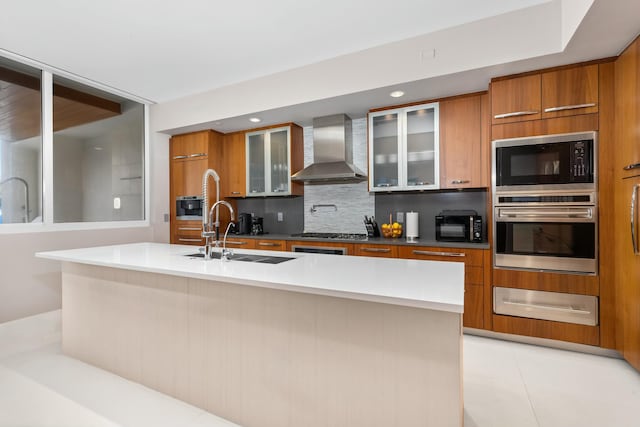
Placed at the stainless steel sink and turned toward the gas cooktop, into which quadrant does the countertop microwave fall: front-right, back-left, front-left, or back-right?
front-right

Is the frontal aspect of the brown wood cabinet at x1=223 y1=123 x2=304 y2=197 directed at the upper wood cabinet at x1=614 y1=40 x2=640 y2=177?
no

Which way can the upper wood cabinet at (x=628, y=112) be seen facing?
to the viewer's left

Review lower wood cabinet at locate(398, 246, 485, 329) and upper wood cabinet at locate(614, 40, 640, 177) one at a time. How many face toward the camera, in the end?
1

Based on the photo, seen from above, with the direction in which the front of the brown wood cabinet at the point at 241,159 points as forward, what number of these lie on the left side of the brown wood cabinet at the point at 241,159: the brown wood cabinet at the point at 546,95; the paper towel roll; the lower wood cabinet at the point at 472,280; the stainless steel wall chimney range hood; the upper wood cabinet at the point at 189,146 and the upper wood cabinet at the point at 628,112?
5

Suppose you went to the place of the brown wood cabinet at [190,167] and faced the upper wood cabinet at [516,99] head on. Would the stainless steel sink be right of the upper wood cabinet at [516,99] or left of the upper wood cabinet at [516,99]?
right

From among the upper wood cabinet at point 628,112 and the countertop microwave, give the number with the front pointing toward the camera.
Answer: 1

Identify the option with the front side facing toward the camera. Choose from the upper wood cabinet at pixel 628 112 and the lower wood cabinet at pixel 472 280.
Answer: the lower wood cabinet

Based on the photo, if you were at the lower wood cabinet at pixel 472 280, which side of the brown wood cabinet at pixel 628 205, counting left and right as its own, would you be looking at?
front

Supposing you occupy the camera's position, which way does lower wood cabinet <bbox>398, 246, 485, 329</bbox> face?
facing the viewer

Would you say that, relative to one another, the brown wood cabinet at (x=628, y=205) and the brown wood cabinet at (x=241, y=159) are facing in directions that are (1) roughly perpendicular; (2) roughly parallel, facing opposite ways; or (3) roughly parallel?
roughly perpendicular

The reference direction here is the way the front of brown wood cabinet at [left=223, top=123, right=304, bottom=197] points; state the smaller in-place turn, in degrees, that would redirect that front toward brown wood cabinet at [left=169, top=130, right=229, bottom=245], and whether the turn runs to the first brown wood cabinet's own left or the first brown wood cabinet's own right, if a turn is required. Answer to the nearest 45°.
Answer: approximately 45° to the first brown wood cabinet's own right

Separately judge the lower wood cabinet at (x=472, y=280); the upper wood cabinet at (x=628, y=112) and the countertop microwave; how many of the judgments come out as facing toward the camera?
2

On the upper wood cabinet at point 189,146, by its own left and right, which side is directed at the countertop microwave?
left

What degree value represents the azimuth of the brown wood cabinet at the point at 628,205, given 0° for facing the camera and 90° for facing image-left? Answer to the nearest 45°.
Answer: approximately 90°

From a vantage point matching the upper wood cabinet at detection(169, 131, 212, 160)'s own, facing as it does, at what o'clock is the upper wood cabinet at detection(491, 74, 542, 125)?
the upper wood cabinet at detection(491, 74, 542, 125) is roughly at 9 o'clock from the upper wood cabinet at detection(169, 131, 212, 160).

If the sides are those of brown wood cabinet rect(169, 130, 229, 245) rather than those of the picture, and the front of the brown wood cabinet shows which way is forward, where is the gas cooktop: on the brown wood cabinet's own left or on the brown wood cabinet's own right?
on the brown wood cabinet's own left

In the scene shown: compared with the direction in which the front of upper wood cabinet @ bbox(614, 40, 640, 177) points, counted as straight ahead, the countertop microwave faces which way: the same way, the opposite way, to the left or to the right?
to the left

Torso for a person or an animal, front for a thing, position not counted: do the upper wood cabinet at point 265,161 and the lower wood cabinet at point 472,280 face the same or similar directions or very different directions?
same or similar directions
